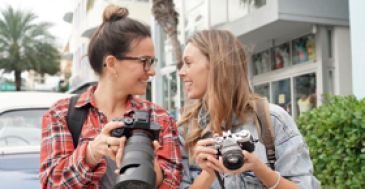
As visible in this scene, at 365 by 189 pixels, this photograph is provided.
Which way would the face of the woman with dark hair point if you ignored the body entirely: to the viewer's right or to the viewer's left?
to the viewer's right

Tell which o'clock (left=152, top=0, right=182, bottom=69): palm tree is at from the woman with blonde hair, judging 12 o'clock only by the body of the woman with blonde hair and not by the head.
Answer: The palm tree is roughly at 4 o'clock from the woman with blonde hair.

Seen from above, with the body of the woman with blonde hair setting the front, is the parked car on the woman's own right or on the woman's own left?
on the woman's own right

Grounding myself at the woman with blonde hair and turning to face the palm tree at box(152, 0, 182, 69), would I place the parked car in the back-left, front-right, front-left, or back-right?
front-left

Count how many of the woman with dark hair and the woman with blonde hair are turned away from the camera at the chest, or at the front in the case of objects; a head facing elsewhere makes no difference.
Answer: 0

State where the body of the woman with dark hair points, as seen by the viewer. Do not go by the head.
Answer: toward the camera

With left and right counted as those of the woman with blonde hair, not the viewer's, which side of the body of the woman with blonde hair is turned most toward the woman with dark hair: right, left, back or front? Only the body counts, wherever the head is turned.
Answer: right

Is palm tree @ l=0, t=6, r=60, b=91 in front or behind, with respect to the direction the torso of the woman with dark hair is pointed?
behind

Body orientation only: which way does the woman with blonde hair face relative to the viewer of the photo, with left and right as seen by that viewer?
facing the viewer and to the left of the viewer
